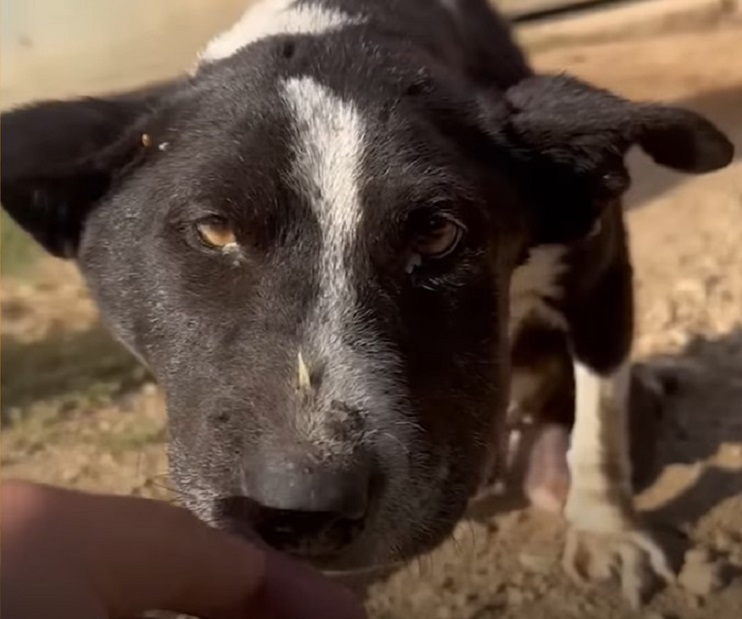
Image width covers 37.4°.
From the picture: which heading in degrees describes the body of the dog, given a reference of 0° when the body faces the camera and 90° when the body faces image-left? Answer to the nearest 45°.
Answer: approximately 0°
